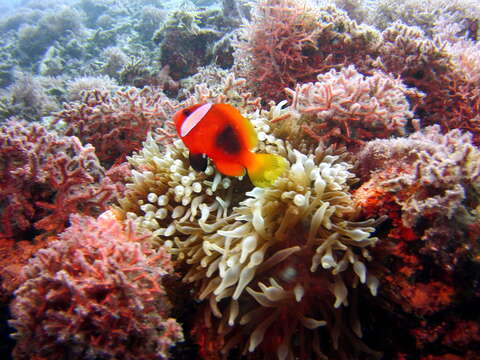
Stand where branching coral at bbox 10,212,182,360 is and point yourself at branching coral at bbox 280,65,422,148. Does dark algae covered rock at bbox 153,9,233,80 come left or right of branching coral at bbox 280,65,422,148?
left

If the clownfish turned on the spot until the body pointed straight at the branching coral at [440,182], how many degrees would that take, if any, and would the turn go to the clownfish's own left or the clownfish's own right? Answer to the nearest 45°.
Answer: approximately 180°

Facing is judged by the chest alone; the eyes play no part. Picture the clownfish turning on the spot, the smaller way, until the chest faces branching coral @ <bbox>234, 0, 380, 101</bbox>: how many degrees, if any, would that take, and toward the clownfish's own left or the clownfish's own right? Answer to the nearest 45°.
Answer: approximately 90° to the clownfish's own right

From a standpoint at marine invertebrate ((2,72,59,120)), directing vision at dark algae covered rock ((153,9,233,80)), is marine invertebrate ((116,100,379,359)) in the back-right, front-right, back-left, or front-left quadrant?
front-right

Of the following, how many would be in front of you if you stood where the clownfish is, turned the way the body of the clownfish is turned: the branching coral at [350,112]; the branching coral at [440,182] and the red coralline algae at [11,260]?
1

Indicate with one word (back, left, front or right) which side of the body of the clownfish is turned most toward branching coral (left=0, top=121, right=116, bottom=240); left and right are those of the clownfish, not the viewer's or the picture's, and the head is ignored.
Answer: front

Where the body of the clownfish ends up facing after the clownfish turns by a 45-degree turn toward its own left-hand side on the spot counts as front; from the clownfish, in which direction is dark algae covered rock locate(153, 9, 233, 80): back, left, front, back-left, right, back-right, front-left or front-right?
back-right

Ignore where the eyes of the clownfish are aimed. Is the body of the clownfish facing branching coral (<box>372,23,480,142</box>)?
no

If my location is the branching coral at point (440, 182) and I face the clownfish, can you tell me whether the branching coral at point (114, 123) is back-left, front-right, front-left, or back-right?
front-right

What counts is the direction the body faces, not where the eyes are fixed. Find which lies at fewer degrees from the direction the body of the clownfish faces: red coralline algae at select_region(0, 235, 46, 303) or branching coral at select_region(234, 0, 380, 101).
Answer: the red coralline algae

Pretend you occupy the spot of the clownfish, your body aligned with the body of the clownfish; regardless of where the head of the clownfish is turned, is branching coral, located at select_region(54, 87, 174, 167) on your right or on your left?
on your right

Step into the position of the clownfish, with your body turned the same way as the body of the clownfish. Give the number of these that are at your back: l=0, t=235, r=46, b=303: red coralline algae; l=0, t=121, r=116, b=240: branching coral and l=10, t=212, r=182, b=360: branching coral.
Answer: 0

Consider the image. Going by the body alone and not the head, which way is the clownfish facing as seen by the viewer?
to the viewer's left

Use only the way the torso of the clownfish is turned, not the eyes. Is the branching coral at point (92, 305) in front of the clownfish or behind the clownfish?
in front

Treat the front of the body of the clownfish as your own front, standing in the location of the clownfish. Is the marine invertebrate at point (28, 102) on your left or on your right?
on your right

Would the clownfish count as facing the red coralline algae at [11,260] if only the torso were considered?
yes
